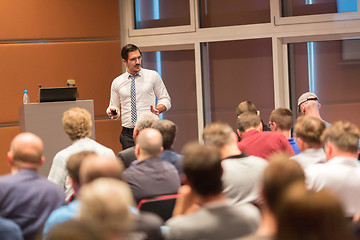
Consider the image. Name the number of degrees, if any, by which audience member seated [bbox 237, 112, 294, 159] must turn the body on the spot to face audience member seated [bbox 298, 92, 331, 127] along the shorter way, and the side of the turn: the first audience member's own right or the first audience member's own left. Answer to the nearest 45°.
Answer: approximately 45° to the first audience member's own right

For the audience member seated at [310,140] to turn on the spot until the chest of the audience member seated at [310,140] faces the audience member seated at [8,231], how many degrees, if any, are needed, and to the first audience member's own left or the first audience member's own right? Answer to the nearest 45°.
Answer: approximately 90° to the first audience member's own left

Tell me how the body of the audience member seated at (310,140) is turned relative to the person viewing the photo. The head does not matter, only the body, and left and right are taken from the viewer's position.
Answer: facing away from the viewer and to the left of the viewer

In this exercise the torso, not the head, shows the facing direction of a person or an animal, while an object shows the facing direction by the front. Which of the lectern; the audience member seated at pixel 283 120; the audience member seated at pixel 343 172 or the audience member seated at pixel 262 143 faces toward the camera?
the lectern

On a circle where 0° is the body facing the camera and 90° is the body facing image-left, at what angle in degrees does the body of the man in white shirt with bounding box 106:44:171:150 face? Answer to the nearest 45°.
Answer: approximately 0°

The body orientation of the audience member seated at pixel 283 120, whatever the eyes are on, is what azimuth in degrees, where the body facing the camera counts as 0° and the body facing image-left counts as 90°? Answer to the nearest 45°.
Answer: approximately 135°

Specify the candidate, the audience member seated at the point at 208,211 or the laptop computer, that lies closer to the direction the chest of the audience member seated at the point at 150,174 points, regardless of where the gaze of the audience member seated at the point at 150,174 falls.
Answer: the laptop computer

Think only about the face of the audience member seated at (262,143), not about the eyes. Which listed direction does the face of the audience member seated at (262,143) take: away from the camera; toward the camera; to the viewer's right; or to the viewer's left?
away from the camera

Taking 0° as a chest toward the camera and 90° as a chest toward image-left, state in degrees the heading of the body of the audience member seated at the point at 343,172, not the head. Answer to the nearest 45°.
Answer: approximately 135°

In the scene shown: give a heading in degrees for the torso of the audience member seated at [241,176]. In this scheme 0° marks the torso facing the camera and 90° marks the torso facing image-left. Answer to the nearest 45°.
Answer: approximately 135°

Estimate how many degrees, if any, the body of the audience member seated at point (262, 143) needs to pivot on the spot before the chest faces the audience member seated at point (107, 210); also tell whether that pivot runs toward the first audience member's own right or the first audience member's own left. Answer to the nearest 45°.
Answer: approximately 135° to the first audience member's own left

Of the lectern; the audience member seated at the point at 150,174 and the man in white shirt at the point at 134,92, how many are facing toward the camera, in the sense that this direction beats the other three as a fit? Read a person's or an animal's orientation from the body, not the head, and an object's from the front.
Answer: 2
